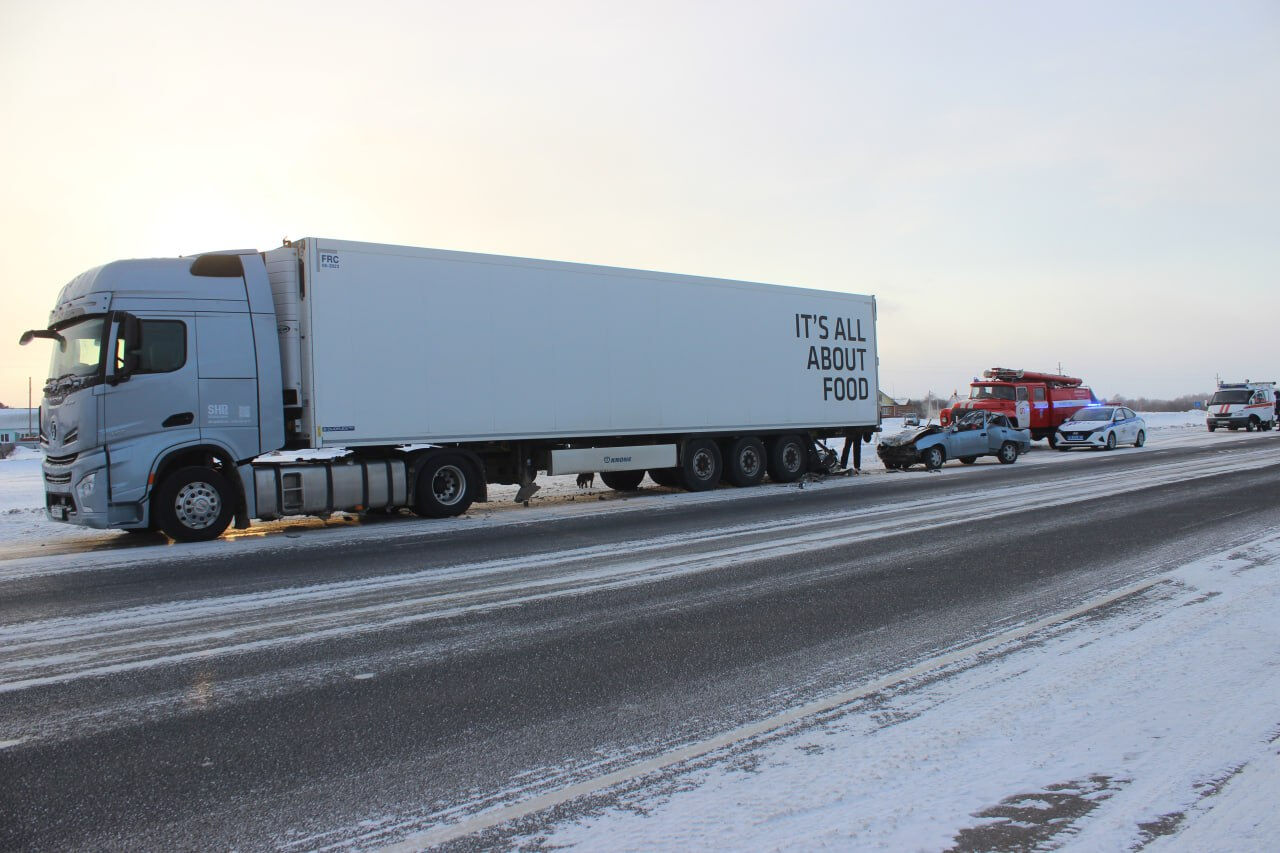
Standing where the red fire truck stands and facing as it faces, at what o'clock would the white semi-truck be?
The white semi-truck is roughly at 11 o'clock from the red fire truck.

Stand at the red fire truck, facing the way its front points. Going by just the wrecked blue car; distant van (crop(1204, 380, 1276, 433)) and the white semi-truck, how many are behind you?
1

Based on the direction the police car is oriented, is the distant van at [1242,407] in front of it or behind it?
behind

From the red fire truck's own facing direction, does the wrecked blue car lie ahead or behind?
ahead

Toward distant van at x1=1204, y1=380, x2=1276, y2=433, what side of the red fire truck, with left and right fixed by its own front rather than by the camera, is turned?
back

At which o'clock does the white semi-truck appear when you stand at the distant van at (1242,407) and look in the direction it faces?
The white semi-truck is roughly at 11 o'clock from the distant van.

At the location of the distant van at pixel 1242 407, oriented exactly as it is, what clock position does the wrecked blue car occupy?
The wrecked blue car is roughly at 11 o'clock from the distant van.

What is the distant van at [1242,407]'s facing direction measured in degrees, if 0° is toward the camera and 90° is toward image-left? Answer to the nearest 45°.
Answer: approximately 45°

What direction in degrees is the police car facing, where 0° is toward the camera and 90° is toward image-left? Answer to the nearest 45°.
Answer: approximately 45°

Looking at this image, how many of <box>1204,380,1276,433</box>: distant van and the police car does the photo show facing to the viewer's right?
0

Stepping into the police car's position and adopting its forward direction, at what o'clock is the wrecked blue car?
The wrecked blue car is roughly at 11 o'clock from the police car.

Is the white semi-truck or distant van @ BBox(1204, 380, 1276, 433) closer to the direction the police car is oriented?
the white semi-truck

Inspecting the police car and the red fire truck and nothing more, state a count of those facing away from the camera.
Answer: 0

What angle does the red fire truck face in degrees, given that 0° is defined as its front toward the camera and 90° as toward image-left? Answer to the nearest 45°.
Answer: approximately 45°
